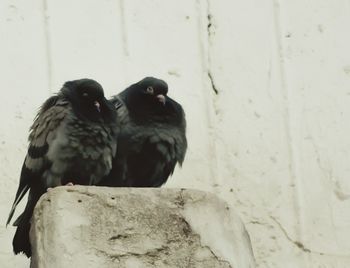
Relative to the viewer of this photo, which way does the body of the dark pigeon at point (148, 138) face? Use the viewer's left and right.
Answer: facing the viewer and to the right of the viewer

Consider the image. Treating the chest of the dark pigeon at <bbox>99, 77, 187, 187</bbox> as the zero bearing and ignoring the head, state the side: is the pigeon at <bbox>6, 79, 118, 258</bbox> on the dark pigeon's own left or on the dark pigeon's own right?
on the dark pigeon's own right

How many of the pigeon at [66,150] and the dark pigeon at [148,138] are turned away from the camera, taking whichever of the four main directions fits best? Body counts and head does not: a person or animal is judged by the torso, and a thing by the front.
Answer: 0
